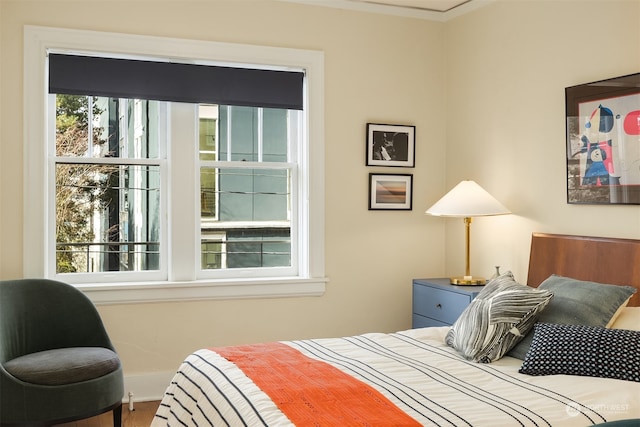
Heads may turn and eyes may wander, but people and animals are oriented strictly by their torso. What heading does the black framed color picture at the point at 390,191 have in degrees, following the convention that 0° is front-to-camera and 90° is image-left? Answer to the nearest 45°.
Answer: approximately 0°

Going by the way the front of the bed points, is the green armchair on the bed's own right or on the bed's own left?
on the bed's own right

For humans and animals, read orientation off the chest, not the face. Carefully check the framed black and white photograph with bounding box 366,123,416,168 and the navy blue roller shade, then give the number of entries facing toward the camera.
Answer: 2

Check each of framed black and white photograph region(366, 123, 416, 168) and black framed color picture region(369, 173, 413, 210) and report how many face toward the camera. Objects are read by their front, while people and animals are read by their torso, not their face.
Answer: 2

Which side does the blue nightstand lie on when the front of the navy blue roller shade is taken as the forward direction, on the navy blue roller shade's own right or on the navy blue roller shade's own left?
on the navy blue roller shade's own left

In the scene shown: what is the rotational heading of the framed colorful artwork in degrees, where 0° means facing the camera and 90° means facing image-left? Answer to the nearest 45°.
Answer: approximately 45°
